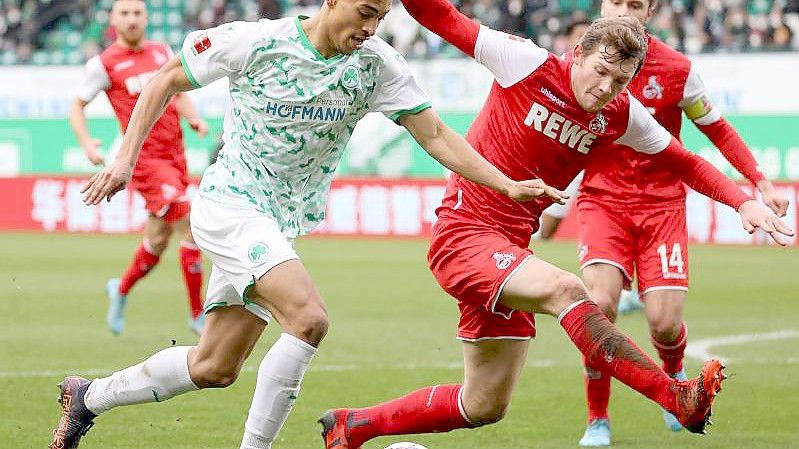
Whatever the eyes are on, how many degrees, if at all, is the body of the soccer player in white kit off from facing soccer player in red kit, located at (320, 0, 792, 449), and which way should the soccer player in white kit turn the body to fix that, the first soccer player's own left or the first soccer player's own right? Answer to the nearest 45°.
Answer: approximately 45° to the first soccer player's own left

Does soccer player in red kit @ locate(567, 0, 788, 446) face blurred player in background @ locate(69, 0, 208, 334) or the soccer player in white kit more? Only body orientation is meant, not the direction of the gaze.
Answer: the soccer player in white kit

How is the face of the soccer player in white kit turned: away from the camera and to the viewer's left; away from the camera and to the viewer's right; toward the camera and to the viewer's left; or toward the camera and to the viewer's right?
toward the camera and to the viewer's right

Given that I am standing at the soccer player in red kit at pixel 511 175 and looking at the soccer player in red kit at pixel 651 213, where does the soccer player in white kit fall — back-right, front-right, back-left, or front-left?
back-left

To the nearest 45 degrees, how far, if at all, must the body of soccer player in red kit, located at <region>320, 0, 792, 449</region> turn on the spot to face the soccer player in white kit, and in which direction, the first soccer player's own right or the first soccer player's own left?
approximately 90° to the first soccer player's own right

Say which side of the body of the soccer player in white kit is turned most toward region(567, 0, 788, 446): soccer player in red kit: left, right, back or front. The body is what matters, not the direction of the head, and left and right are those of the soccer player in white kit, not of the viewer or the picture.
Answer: left

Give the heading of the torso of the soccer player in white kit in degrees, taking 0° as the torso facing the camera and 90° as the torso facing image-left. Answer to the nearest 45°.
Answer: approximately 315°

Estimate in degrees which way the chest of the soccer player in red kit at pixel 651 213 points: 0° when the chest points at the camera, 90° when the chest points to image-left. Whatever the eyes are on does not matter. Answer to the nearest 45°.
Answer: approximately 0°

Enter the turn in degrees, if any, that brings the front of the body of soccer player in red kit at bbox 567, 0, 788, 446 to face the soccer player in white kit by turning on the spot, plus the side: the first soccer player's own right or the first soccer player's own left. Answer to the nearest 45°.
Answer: approximately 45° to the first soccer player's own right

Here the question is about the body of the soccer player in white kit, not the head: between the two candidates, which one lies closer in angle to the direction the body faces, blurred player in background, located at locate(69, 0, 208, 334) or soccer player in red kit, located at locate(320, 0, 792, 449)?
the soccer player in red kit
